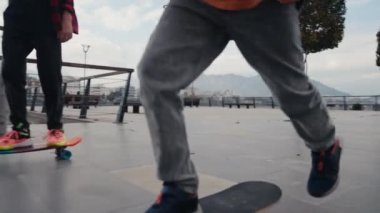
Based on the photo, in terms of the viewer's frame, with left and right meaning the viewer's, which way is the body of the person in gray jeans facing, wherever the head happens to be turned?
facing the viewer and to the left of the viewer

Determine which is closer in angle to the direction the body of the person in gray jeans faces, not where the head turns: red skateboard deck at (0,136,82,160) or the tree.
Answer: the red skateboard deck

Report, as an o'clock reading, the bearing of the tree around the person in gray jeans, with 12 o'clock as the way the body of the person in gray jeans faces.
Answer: The tree is roughly at 5 o'clock from the person in gray jeans.

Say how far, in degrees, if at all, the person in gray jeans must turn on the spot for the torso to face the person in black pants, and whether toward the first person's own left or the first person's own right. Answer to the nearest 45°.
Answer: approximately 90° to the first person's own right

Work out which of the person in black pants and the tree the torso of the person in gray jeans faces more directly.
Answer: the person in black pants
